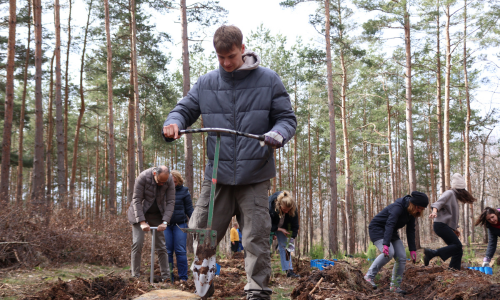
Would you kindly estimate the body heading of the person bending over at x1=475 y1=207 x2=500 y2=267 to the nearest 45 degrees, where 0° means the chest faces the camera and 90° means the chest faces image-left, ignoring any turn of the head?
approximately 45°

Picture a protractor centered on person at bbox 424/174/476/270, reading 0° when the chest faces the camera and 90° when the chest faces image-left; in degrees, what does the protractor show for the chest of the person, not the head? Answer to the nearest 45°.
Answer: approximately 270°

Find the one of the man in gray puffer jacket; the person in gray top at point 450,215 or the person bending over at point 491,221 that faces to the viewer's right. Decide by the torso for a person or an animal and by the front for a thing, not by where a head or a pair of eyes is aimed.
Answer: the person in gray top at point 450,215

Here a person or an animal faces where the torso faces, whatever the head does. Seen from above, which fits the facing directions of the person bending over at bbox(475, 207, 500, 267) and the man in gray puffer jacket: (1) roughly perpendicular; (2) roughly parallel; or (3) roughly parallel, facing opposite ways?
roughly perpendicular

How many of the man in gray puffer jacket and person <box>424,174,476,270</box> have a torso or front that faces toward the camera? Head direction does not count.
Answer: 1

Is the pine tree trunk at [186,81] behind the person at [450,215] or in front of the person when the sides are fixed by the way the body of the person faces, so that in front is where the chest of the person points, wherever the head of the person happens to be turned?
behind

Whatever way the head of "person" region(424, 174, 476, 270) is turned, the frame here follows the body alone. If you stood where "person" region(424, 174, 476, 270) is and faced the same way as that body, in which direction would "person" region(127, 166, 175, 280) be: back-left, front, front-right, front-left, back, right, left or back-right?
back-right

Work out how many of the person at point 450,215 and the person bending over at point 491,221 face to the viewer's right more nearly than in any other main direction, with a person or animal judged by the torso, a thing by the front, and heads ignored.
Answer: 1

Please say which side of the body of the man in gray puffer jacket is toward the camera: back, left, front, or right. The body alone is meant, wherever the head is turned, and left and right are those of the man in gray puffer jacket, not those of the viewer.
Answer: front
